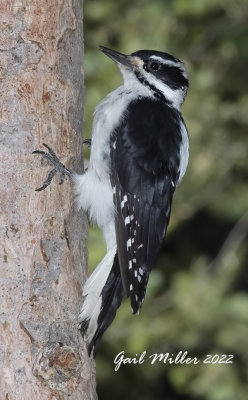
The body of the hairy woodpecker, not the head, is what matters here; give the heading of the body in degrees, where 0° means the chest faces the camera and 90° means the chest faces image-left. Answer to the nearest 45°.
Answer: approximately 90°
